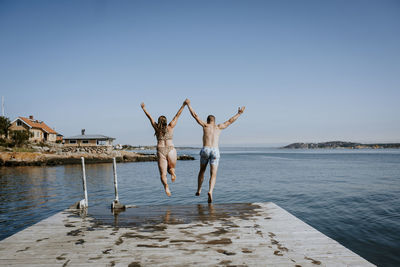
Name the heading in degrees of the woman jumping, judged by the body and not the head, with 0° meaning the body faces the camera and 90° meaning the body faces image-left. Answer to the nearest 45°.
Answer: approximately 180°

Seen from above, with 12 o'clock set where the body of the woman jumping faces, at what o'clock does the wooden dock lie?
The wooden dock is roughly at 6 o'clock from the woman jumping.

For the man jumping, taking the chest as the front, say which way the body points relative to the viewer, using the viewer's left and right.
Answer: facing away from the viewer

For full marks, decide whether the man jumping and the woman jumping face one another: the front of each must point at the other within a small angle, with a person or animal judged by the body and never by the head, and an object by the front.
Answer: no

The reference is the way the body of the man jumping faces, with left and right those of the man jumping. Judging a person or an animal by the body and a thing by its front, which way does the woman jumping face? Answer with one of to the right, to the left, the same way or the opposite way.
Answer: the same way

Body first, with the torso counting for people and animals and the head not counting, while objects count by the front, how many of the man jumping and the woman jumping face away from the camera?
2

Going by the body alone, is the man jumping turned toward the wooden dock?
no

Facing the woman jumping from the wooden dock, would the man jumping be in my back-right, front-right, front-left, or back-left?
front-right

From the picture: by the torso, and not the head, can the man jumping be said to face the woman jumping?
no

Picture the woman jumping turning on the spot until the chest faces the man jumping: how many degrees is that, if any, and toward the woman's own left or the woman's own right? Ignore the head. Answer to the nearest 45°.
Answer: approximately 90° to the woman's own right
